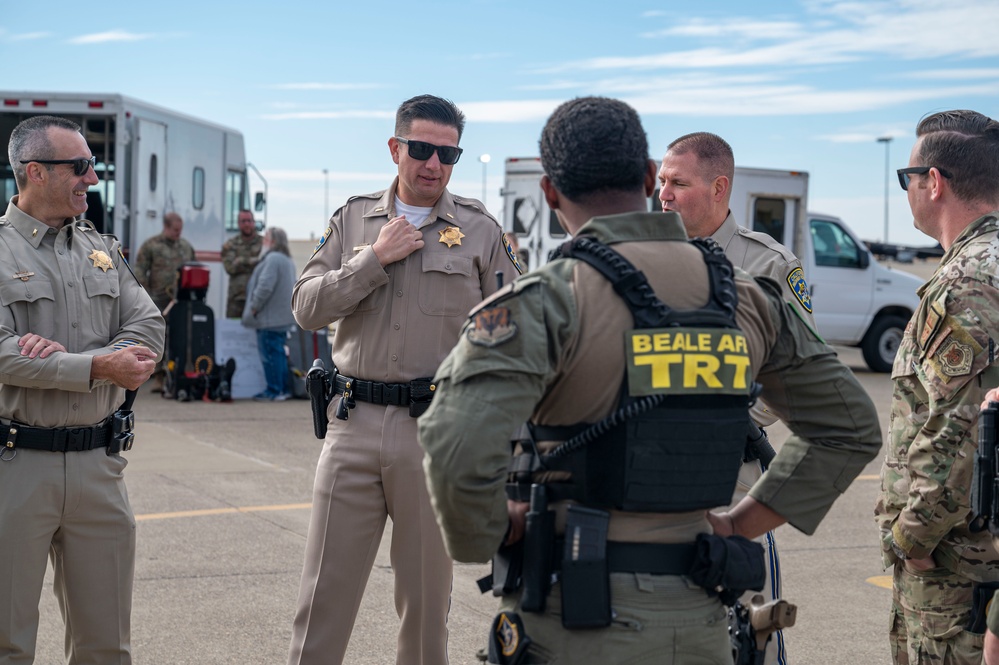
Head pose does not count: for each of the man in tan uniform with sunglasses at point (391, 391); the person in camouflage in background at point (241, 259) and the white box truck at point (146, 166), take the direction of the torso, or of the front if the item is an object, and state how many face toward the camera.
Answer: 2

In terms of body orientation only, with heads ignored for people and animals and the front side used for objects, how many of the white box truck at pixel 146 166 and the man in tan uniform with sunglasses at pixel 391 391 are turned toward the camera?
1

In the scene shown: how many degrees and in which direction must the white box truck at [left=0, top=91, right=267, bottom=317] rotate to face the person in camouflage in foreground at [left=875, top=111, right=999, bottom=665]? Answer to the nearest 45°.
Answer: approximately 135° to its right

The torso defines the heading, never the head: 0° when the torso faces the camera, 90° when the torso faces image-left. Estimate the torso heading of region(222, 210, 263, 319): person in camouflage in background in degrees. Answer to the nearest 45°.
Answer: approximately 0°

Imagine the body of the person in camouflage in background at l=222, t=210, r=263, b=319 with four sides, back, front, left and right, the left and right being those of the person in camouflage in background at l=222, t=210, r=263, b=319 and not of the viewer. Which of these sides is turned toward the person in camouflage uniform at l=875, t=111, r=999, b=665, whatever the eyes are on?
front

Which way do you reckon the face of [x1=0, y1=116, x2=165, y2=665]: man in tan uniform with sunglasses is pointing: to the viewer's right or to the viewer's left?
to the viewer's right

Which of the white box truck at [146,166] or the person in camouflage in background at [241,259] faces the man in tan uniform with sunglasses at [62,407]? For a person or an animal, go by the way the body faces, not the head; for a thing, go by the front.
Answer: the person in camouflage in background

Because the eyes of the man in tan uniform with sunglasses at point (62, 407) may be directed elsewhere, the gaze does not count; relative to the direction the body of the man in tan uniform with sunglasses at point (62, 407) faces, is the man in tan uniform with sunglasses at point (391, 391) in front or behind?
in front

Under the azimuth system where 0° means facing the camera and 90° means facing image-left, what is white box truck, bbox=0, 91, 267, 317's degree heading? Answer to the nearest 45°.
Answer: approximately 225°

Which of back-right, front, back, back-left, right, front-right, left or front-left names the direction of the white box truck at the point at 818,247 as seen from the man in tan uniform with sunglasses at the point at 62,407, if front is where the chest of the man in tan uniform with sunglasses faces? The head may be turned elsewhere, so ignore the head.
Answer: left

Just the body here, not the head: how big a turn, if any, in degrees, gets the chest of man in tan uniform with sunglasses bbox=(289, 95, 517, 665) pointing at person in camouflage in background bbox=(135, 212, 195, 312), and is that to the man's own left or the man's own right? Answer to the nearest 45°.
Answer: approximately 180°

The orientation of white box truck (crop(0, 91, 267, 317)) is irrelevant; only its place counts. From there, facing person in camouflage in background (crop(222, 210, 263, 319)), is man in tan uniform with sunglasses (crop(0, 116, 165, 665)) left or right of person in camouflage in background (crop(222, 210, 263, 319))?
right

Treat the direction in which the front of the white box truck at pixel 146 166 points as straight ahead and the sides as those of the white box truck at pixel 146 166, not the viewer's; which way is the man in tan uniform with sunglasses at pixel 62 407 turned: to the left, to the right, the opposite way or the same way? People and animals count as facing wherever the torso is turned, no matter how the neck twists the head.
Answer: to the right

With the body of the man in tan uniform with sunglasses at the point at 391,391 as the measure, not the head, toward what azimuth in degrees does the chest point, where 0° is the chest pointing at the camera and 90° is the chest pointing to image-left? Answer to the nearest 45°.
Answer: approximately 0°

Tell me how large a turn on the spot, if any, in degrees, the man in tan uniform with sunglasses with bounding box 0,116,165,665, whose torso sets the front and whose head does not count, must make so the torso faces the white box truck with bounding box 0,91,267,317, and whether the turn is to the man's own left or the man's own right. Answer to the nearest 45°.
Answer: approximately 135° to the man's own left
